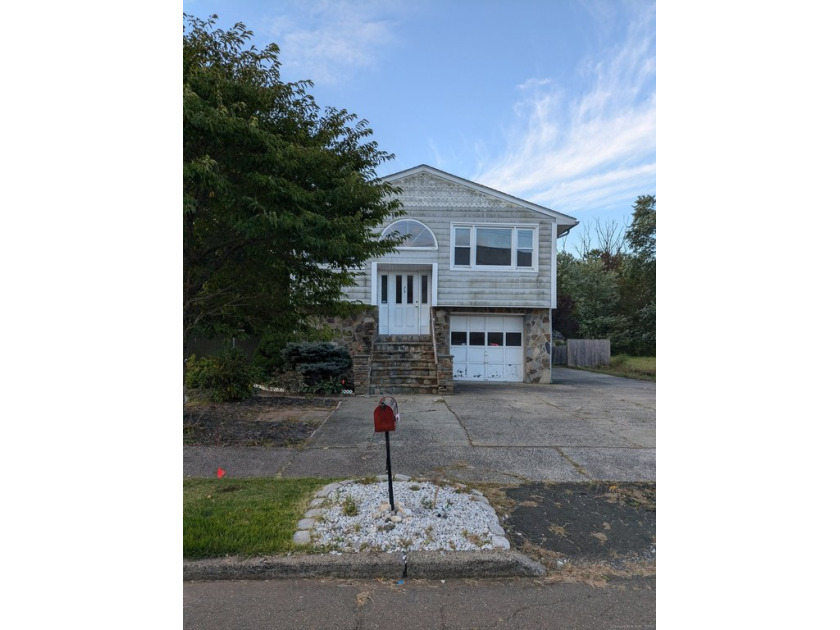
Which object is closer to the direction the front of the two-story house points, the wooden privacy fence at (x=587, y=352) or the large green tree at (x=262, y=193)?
the large green tree

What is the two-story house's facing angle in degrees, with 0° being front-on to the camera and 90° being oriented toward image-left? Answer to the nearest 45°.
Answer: approximately 0°

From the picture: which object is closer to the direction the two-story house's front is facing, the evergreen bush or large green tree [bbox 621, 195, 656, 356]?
the evergreen bush

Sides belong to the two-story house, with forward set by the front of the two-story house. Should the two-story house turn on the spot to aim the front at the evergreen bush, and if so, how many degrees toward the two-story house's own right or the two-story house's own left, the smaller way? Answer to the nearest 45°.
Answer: approximately 45° to the two-story house's own right

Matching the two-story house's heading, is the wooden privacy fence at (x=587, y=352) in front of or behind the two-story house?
behind
